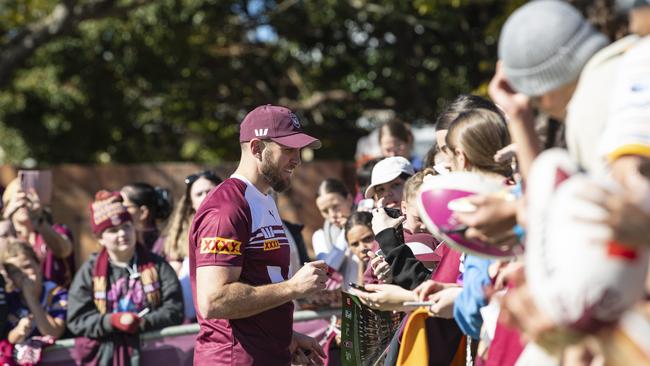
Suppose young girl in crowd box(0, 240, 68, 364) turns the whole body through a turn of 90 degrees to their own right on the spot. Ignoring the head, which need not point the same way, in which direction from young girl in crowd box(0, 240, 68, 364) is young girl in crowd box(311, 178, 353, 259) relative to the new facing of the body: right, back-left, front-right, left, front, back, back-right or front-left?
back

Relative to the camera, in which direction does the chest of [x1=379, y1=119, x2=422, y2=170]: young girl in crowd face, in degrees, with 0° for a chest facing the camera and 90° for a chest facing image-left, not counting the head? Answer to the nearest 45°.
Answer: approximately 45°

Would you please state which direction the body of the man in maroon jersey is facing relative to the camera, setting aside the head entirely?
to the viewer's right

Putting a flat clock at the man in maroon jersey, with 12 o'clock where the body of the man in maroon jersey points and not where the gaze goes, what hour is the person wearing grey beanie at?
The person wearing grey beanie is roughly at 2 o'clock from the man in maroon jersey.

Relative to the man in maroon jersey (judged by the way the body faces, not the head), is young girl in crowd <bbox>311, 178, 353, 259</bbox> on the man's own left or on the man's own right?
on the man's own left

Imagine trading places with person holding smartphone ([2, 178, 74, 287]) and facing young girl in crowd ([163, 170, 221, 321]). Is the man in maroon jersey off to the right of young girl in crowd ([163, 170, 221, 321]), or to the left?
right

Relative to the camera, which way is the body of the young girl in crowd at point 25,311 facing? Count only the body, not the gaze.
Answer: toward the camera

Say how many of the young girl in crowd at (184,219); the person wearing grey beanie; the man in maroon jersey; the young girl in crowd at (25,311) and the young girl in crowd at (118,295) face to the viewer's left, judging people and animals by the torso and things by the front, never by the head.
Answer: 1

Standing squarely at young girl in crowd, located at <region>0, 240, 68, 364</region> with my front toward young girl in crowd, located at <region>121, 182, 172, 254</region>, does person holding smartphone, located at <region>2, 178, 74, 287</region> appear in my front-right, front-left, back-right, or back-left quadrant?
front-left

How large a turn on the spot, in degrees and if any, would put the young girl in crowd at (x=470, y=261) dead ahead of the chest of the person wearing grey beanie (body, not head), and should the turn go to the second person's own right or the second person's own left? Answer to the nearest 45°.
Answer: approximately 45° to the second person's own right

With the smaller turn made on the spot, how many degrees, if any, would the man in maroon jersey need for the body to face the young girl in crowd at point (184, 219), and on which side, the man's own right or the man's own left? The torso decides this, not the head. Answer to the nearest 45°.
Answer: approximately 90° to the man's own left

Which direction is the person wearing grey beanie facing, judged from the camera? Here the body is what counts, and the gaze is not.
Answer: to the viewer's left

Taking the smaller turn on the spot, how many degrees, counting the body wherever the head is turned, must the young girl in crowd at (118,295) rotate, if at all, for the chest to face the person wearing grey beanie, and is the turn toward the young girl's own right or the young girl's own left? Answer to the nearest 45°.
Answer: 0° — they already face them

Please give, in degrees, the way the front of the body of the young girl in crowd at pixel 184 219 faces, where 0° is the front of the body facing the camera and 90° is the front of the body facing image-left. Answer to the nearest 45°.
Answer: approximately 315°
